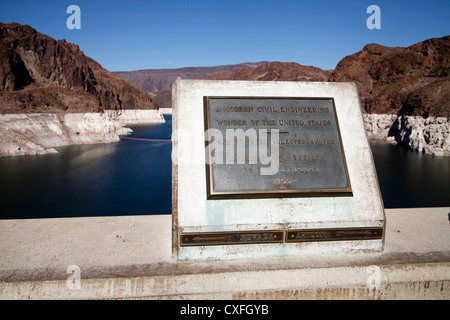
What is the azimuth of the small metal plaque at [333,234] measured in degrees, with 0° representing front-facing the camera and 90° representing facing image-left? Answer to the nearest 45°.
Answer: approximately 0°

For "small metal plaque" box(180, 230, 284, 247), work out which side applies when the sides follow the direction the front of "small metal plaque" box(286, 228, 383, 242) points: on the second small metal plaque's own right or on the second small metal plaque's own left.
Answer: on the second small metal plaque's own right

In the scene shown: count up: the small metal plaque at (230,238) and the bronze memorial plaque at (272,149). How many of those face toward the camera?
2

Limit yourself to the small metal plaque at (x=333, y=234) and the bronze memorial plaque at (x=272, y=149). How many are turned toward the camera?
2

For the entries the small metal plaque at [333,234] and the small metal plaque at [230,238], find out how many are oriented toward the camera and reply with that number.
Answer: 2

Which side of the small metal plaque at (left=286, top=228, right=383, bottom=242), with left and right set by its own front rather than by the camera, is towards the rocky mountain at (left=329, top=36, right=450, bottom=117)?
back

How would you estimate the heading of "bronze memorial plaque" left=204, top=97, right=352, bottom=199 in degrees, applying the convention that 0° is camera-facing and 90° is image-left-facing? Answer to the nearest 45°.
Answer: approximately 0°

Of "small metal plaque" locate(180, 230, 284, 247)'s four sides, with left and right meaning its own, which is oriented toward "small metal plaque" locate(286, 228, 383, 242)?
left
